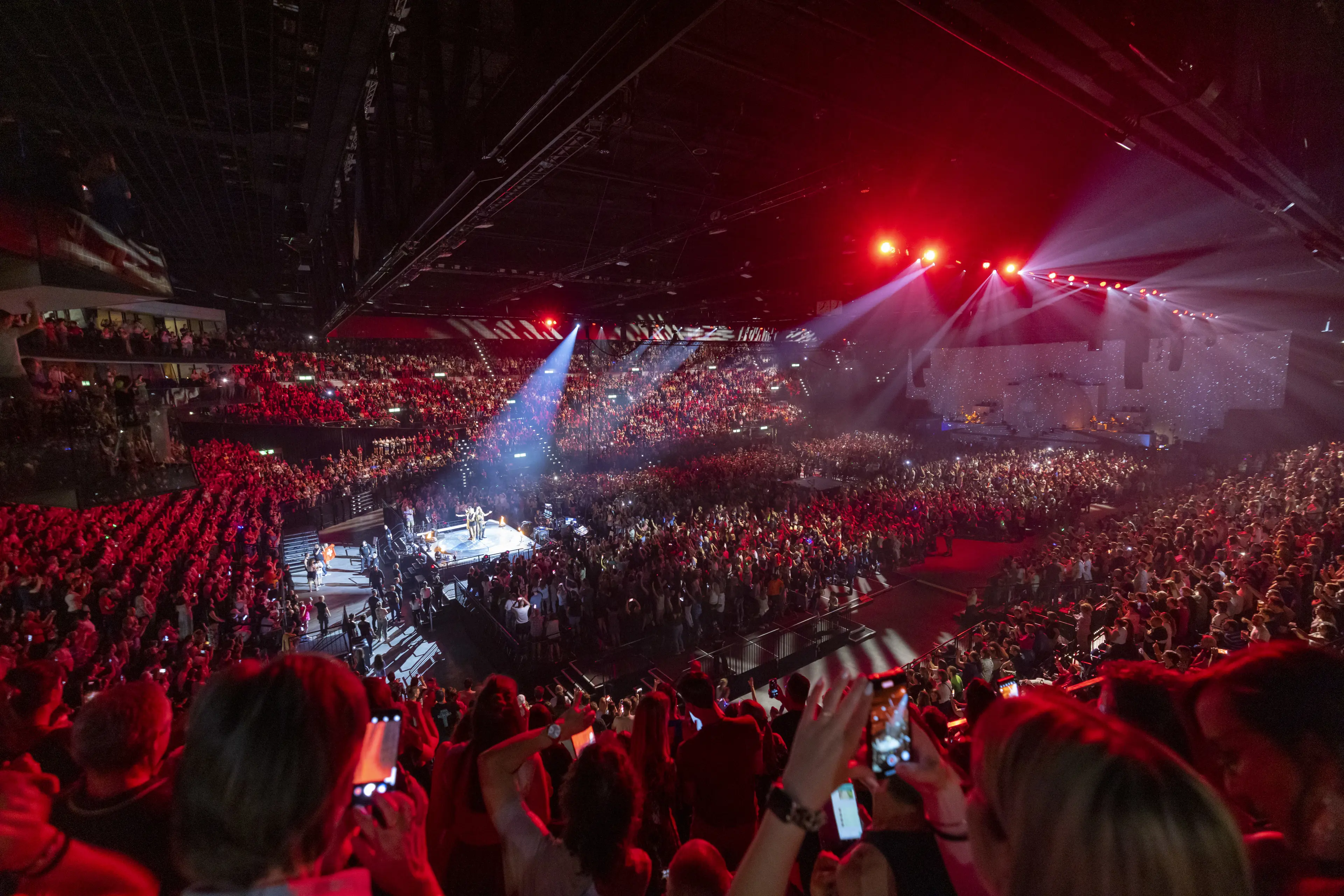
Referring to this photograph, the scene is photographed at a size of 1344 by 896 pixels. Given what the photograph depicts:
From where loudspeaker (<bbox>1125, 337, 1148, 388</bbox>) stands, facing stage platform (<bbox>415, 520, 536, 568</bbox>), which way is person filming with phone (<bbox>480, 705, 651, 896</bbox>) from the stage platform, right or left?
left

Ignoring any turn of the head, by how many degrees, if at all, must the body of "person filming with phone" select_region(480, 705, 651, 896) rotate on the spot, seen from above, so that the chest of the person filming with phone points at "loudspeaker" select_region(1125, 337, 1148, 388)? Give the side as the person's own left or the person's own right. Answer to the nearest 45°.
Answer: approximately 45° to the person's own right

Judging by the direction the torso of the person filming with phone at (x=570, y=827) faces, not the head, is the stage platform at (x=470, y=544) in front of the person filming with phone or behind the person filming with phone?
in front

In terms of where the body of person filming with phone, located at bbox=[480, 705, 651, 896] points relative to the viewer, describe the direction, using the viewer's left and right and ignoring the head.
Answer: facing away from the viewer

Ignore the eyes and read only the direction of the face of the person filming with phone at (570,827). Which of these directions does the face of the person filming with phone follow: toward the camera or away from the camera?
away from the camera

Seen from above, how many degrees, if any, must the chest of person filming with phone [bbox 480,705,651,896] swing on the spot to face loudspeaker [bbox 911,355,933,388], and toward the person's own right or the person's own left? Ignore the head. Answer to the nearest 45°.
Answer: approximately 45° to the person's own right
